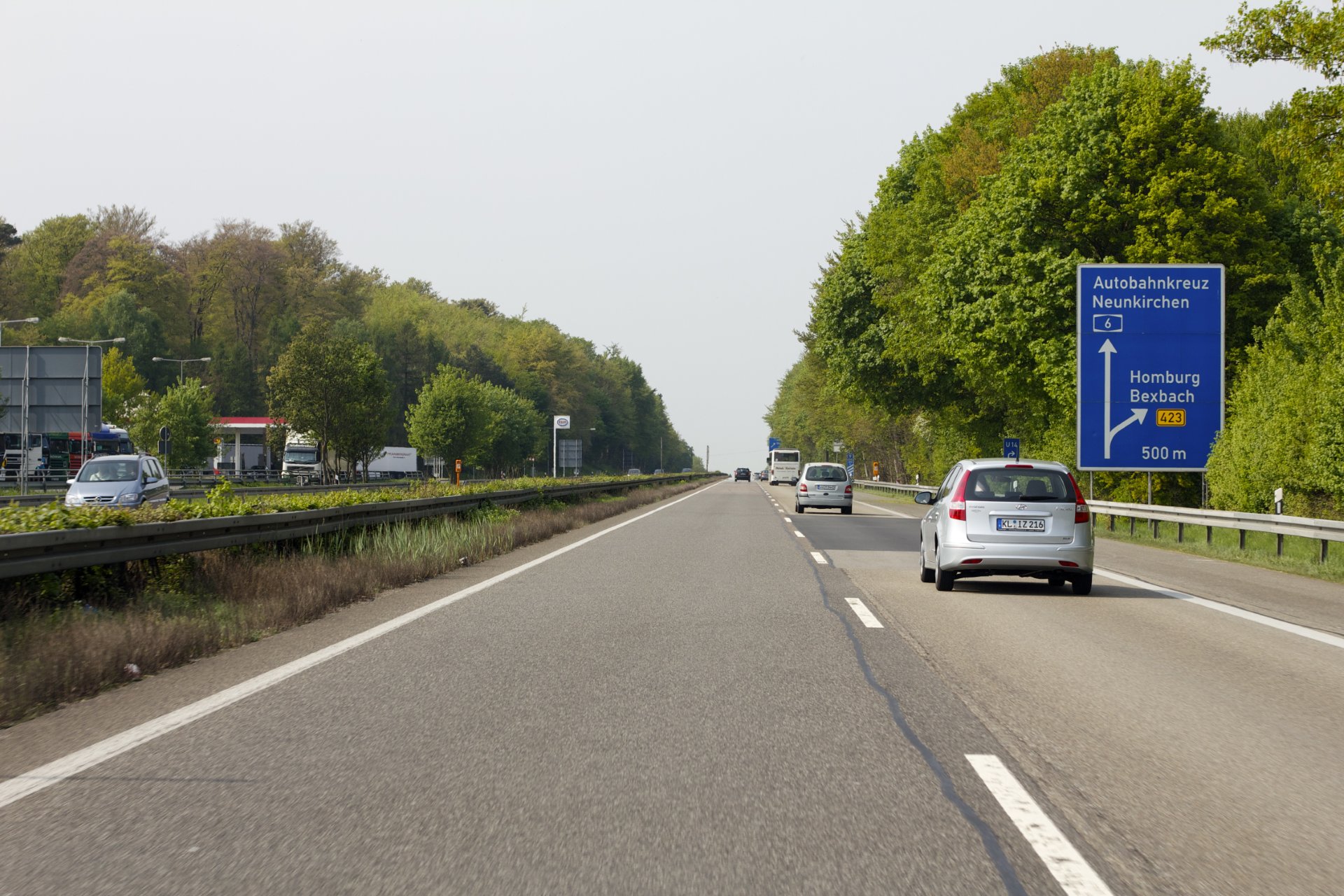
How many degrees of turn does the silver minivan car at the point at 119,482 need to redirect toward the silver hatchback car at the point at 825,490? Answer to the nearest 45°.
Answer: approximately 135° to its left

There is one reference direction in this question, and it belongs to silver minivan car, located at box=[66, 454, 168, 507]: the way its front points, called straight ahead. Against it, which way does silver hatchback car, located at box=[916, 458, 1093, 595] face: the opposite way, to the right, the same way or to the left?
the opposite way

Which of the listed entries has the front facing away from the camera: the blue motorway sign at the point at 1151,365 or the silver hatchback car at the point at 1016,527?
the silver hatchback car

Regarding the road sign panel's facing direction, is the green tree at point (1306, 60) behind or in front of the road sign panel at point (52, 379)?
behind

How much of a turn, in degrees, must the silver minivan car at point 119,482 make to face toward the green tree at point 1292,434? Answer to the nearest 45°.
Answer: approximately 90° to its left

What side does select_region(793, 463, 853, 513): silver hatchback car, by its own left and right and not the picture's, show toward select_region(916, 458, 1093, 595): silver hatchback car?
back

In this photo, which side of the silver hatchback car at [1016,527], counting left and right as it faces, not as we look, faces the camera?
back

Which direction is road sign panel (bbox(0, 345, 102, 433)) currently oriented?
away from the camera

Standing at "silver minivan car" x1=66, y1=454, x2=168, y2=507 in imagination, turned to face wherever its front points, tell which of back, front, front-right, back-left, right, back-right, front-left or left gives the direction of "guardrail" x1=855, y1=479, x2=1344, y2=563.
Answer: left

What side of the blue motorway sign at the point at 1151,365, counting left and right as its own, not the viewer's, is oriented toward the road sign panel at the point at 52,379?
right

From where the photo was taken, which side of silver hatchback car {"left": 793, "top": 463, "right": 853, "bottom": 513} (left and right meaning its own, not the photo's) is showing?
back

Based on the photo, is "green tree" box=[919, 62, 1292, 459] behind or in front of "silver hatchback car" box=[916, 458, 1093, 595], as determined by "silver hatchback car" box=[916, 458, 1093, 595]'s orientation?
in front

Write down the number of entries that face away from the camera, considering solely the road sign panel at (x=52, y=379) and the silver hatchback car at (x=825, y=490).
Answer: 2
